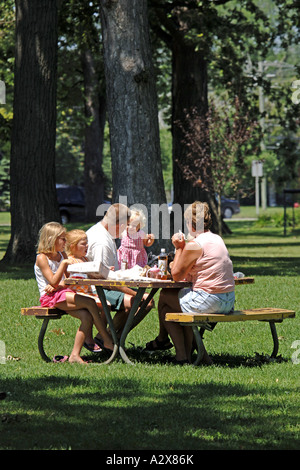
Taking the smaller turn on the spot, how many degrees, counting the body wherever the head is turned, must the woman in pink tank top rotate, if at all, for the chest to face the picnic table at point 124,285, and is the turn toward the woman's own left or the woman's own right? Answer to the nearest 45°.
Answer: approximately 45° to the woman's own left

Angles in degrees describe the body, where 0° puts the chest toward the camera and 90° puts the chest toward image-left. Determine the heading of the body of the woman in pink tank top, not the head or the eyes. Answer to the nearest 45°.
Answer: approximately 135°

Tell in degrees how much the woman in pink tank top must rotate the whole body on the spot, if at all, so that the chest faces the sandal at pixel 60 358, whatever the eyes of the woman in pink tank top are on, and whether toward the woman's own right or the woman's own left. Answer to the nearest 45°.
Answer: approximately 45° to the woman's own left

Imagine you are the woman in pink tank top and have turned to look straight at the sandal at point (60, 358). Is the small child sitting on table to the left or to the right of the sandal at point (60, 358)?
right

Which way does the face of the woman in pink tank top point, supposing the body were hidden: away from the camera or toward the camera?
away from the camera

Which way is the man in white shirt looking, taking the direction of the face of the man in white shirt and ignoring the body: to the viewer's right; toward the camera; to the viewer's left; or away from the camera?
to the viewer's right

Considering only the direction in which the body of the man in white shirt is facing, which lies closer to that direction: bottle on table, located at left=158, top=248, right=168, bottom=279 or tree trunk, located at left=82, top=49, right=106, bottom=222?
the bottle on table

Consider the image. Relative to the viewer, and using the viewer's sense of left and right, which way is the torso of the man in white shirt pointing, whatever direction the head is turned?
facing to the right of the viewer

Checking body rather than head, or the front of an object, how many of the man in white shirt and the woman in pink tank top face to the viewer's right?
1

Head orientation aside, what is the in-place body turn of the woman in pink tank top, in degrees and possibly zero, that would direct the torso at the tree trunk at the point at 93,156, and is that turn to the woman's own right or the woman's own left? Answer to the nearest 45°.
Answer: approximately 45° to the woman's own right

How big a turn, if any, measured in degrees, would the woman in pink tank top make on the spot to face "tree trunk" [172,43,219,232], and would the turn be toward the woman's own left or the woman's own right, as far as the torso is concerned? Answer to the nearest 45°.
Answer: approximately 45° to the woman's own right

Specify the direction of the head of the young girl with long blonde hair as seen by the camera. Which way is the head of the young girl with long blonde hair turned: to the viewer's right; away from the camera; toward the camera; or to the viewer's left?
to the viewer's right
